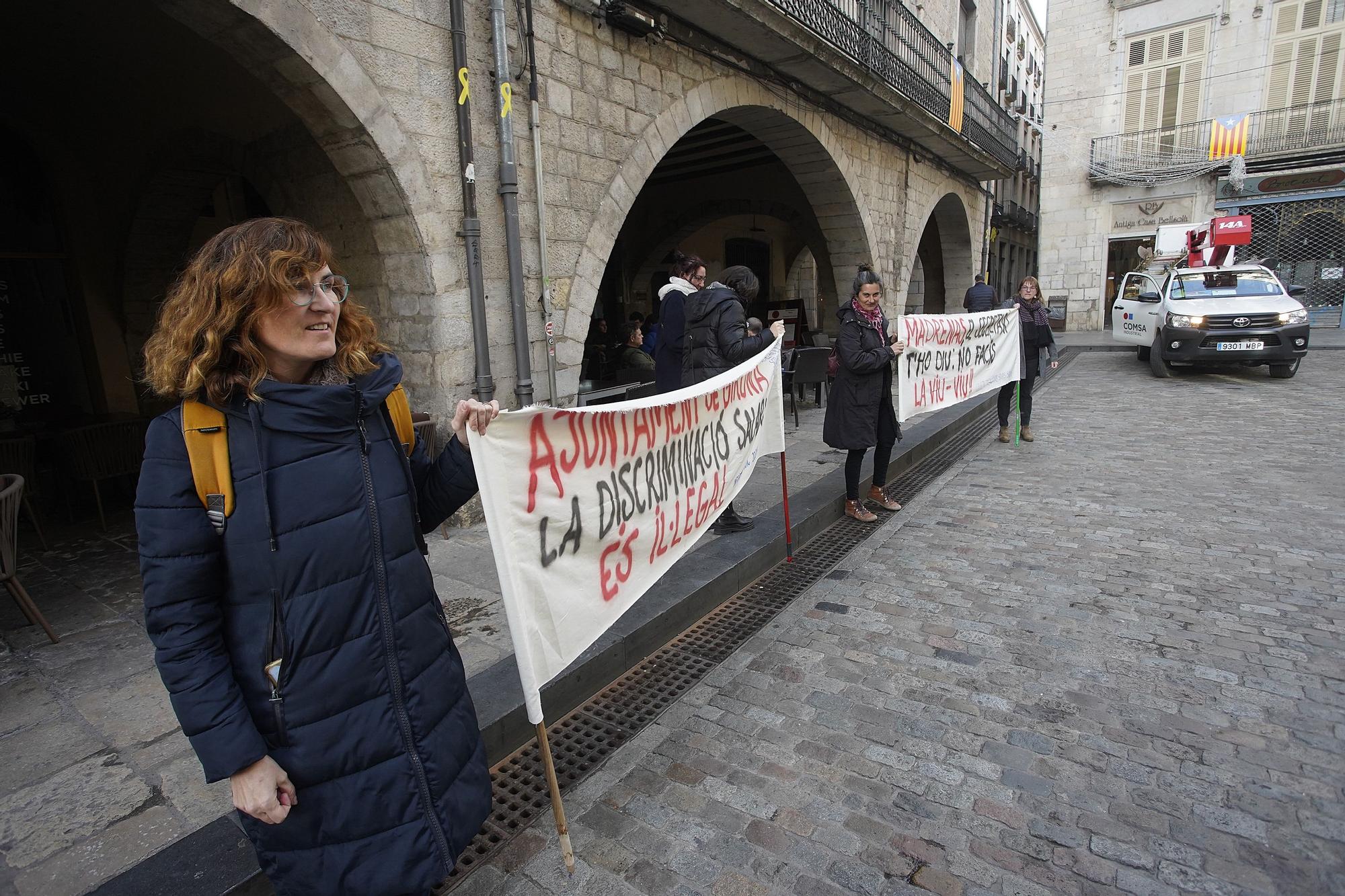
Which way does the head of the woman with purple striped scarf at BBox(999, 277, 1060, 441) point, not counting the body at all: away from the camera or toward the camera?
toward the camera

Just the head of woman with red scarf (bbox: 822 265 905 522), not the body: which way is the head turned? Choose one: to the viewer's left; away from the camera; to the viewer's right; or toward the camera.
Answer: toward the camera

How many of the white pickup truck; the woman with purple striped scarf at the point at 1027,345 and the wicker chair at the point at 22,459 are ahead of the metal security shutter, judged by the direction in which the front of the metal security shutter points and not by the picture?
3

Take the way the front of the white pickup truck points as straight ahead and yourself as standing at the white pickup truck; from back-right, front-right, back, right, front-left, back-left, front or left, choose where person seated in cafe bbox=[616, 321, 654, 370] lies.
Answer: front-right

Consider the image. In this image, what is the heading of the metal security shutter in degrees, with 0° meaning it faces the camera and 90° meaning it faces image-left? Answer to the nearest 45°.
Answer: approximately 0°

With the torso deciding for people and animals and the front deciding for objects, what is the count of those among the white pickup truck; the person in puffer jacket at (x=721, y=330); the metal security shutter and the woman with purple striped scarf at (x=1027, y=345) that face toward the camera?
3

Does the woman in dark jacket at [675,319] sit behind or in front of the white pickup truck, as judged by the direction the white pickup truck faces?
in front

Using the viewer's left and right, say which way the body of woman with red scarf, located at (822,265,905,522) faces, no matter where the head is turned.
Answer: facing the viewer and to the right of the viewer

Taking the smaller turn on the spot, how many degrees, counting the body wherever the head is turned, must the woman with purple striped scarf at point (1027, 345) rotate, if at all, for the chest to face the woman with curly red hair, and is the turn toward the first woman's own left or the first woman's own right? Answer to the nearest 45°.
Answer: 0° — they already face them

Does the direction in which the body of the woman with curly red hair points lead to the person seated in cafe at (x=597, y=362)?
no

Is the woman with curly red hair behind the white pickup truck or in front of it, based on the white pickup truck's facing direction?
in front

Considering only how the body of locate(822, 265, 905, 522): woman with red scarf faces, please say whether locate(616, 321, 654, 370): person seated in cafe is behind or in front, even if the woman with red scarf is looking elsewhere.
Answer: behind

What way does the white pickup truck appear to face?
toward the camera

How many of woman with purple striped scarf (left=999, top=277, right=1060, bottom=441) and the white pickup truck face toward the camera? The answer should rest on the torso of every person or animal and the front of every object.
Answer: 2
